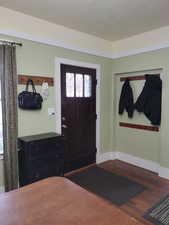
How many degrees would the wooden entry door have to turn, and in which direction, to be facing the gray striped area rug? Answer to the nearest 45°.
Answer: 0° — it already faces it

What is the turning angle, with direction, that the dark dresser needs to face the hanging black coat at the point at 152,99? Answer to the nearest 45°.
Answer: approximately 45° to its left

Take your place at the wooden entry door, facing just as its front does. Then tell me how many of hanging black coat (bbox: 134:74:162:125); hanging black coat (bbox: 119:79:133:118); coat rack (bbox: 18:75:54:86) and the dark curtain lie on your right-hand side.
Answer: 2

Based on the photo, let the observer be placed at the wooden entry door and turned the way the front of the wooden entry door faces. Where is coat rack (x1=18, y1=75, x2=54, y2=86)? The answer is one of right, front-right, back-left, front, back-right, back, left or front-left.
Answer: right

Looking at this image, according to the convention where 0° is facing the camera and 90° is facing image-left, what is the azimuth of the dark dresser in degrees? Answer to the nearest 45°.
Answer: approximately 315°

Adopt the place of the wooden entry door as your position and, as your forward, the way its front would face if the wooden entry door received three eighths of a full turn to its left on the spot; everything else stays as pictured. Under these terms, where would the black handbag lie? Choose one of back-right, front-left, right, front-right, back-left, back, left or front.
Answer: back-left

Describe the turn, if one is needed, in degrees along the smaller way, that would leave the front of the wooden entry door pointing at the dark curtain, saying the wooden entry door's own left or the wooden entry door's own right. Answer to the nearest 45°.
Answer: approximately 90° to the wooden entry door's own right

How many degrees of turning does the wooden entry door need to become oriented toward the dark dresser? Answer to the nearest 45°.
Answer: approximately 90° to its right

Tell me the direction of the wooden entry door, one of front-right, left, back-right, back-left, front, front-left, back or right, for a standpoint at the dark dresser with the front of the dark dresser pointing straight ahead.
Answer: left

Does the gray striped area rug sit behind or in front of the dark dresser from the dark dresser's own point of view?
in front

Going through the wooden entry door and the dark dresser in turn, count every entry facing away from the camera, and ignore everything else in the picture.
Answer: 0

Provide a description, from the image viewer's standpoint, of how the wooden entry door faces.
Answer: facing the viewer and to the right of the viewer
